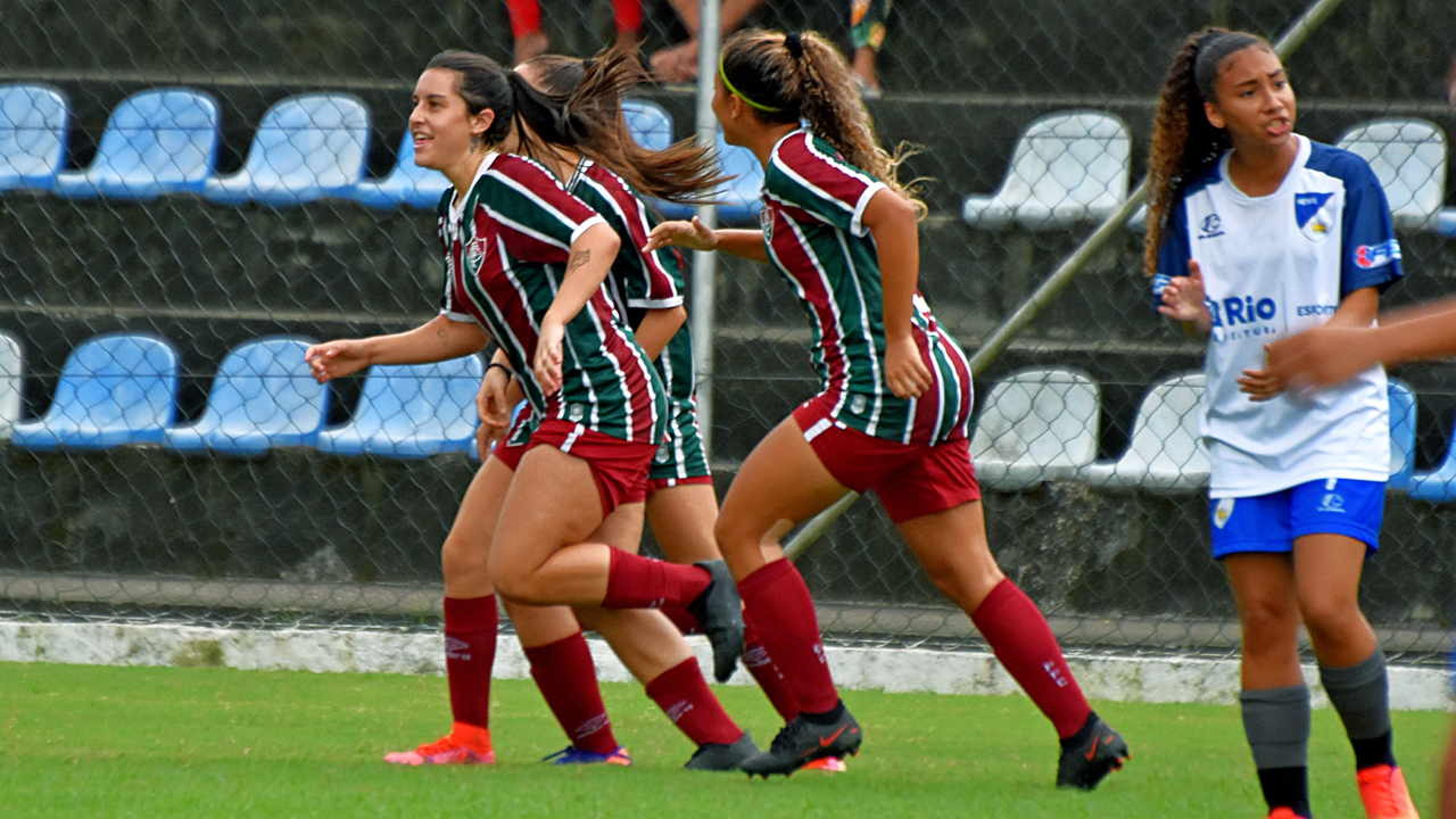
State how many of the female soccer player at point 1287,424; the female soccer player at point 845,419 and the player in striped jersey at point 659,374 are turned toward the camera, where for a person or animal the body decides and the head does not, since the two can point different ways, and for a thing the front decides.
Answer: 1

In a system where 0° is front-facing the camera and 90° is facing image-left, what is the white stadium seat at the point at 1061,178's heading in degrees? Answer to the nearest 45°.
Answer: approximately 45°

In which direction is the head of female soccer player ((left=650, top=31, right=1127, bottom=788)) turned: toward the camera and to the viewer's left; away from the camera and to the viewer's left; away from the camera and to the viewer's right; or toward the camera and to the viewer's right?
away from the camera and to the viewer's left

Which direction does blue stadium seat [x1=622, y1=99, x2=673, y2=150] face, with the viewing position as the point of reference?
facing the viewer and to the left of the viewer

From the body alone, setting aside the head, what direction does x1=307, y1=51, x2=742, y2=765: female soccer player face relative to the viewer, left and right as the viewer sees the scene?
facing to the left of the viewer

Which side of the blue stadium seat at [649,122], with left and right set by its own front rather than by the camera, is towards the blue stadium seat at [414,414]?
front

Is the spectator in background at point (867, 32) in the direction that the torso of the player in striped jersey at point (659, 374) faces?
no

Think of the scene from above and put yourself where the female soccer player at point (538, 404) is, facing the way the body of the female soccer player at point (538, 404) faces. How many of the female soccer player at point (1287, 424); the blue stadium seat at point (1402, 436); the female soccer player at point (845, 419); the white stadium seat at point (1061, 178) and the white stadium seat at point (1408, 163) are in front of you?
0

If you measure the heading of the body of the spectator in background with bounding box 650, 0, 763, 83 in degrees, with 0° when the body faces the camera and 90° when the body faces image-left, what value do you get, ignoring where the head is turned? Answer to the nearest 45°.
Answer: approximately 45°

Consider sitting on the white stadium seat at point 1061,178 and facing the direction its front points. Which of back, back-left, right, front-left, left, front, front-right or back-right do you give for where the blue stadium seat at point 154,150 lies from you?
front-right

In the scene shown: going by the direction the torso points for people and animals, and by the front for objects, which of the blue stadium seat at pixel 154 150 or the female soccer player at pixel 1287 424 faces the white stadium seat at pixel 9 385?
the blue stadium seat at pixel 154 150

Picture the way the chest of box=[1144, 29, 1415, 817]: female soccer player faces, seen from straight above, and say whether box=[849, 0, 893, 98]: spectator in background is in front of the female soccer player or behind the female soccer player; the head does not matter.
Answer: behind

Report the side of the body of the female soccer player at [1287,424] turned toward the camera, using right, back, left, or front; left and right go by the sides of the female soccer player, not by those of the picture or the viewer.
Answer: front

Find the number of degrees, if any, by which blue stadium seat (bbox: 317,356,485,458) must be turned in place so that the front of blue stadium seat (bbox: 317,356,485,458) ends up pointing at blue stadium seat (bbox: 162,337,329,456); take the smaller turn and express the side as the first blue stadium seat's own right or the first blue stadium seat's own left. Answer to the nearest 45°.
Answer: approximately 45° to the first blue stadium seat's own right

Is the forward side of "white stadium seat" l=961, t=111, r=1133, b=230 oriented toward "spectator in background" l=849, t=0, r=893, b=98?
no

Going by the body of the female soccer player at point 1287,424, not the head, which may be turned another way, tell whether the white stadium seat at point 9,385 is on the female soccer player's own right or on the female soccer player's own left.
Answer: on the female soccer player's own right

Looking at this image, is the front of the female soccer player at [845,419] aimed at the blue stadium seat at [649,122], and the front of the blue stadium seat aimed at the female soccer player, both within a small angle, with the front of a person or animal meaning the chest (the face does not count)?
no
